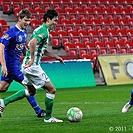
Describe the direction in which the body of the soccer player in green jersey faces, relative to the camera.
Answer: to the viewer's right

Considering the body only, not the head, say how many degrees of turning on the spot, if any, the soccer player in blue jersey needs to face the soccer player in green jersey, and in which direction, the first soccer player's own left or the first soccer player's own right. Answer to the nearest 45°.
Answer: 0° — they already face them

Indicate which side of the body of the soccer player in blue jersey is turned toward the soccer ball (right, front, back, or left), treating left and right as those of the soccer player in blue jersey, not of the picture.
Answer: front

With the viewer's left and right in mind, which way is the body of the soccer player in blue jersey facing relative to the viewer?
facing the viewer and to the right of the viewer

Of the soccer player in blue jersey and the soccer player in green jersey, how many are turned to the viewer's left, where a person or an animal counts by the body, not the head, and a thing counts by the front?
0
